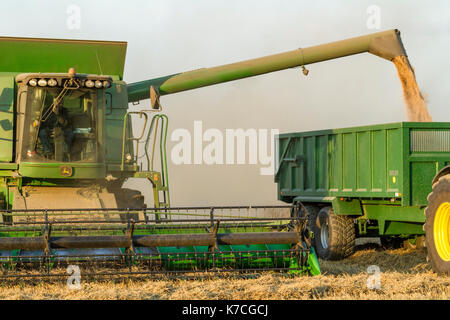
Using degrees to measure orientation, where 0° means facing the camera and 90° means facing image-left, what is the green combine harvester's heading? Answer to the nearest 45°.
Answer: approximately 0°

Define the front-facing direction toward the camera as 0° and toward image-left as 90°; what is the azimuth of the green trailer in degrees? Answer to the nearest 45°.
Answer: approximately 315°

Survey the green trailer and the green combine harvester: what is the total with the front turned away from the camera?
0

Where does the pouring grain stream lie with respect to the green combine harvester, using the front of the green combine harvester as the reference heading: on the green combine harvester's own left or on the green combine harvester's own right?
on the green combine harvester's own left

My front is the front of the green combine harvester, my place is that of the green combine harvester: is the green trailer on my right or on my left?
on my left
